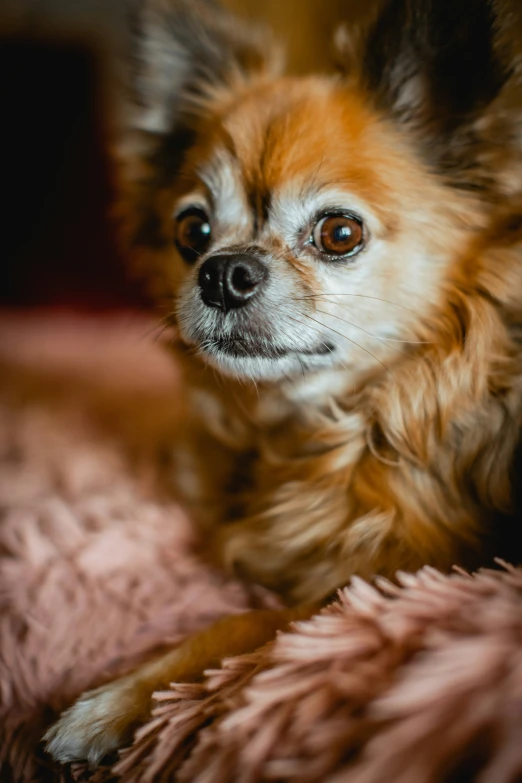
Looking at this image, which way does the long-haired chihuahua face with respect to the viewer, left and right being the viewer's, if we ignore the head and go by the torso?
facing the viewer and to the left of the viewer
